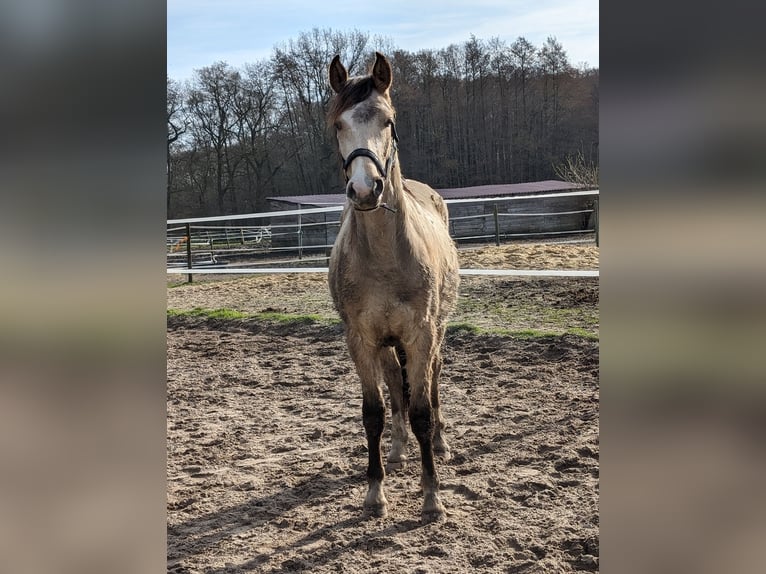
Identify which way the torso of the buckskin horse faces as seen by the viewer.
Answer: toward the camera
